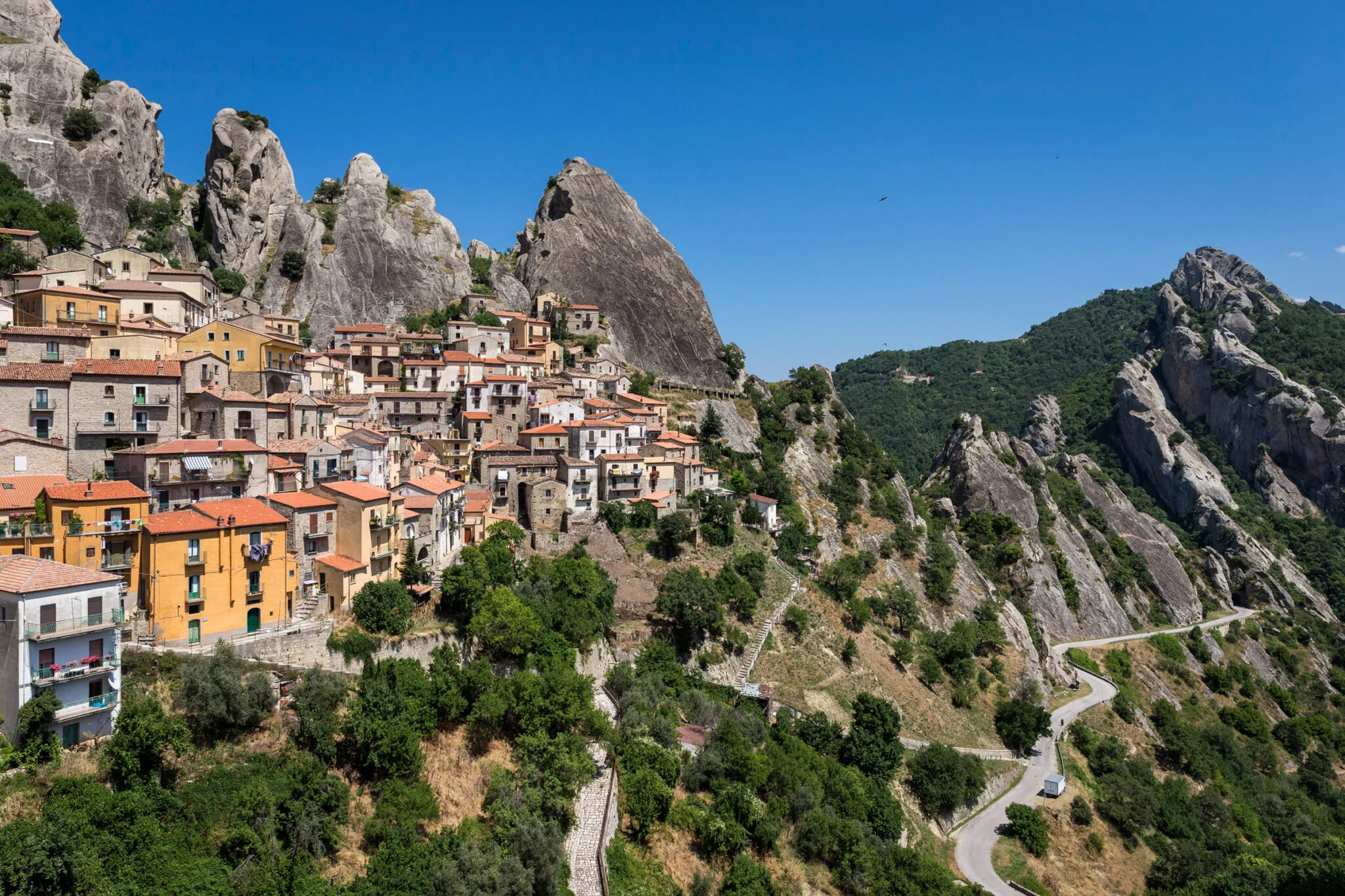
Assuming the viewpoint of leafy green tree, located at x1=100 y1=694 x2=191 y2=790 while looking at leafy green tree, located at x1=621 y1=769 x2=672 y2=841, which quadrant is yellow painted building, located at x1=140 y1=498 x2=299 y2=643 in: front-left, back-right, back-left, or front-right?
front-left

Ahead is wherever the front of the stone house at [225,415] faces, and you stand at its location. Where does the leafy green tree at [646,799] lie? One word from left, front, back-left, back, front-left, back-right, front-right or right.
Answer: front

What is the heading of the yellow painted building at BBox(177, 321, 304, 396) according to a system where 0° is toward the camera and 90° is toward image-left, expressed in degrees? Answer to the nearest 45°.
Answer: approximately 315°

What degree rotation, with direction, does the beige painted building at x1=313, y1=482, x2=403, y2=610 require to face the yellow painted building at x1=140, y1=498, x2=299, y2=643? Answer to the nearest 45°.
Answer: approximately 90° to its right

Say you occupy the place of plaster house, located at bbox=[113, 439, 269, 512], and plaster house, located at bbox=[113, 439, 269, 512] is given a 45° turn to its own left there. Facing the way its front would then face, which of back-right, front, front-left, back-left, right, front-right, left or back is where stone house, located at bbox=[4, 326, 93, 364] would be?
back

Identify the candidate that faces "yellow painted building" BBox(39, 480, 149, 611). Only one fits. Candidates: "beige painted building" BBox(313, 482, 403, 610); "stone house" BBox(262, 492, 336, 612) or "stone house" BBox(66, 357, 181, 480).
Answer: "stone house" BBox(66, 357, 181, 480)

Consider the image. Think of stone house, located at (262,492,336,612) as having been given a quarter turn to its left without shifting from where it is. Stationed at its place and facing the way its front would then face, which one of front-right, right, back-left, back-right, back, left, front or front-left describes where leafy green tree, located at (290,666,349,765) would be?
back-right

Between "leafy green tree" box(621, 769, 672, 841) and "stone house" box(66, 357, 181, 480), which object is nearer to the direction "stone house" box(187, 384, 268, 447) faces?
the leafy green tree

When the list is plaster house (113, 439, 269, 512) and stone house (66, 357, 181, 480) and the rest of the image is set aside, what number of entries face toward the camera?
2

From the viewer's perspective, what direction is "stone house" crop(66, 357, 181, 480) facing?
toward the camera

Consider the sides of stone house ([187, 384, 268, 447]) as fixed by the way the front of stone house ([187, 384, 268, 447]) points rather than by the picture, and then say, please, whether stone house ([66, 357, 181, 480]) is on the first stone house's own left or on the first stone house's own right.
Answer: on the first stone house's own right

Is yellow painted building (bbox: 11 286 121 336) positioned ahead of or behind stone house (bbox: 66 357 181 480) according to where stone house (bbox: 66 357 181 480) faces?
behind

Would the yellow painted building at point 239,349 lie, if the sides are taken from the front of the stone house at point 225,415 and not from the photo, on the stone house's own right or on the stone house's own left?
on the stone house's own left

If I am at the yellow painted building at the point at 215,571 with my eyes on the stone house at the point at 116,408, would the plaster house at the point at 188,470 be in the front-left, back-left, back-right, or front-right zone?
front-right

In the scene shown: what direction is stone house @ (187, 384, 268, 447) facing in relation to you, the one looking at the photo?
facing the viewer and to the right of the viewer

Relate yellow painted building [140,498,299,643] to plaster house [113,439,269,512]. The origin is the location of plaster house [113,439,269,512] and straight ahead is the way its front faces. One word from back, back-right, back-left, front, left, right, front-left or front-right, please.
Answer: front

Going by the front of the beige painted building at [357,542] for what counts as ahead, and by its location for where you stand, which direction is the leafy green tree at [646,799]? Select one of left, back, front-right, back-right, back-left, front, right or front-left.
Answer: front

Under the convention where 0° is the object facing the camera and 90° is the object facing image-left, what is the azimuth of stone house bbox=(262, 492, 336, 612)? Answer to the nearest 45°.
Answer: approximately 315°

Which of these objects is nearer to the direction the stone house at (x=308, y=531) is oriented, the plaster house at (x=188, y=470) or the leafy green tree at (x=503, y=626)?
the leafy green tree

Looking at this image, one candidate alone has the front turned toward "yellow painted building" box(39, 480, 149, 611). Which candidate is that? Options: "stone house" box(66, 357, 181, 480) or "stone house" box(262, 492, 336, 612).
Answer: "stone house" box(66, 357, 181, 480)

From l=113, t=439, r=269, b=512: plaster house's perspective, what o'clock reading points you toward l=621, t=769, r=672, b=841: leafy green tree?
The leafy green tree is roughly at 10 o'clock from the plaster house.
